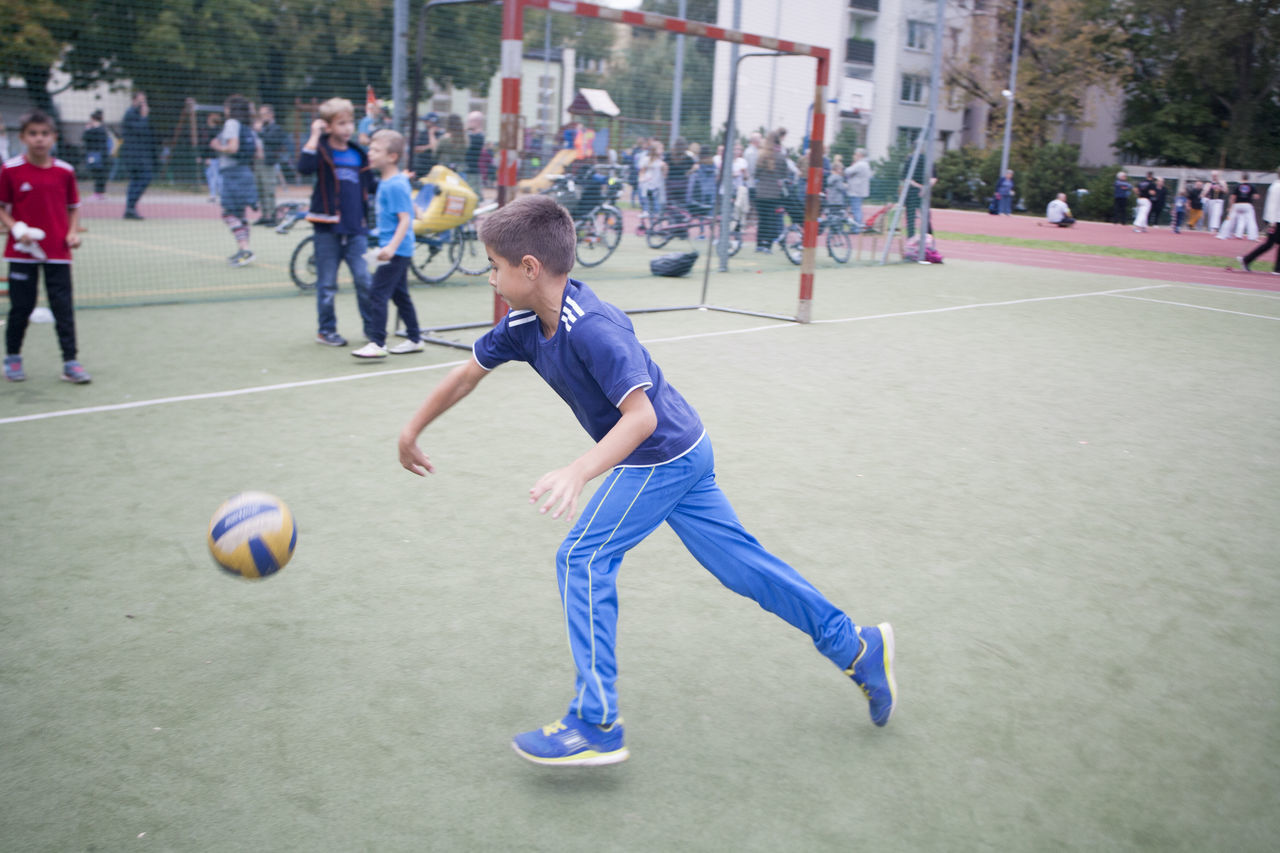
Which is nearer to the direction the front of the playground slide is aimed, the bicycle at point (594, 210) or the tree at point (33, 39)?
the tree

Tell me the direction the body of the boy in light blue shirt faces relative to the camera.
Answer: to the viewer's left

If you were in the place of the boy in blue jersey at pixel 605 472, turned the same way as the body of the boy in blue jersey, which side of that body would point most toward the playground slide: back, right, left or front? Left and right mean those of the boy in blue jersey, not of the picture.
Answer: right

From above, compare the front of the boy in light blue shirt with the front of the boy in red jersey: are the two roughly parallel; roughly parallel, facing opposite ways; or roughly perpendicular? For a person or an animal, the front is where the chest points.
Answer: roughly perpendicular

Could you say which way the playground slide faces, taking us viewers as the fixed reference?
facing to the left of the viewer

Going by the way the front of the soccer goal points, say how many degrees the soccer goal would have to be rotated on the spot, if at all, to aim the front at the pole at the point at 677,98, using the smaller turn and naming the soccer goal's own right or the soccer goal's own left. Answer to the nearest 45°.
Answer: approximately 135° to the soccer goal's own left

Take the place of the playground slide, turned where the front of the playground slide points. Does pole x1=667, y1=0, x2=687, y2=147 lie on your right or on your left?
on your right

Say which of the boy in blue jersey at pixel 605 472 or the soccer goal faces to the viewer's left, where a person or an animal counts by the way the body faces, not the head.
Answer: the boy in blue jersey

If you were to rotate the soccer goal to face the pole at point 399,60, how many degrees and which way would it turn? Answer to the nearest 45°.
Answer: approximately 90° to its right

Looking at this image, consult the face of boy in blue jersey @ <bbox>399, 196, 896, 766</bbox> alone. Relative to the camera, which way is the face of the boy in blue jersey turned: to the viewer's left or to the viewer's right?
to the viewer's left
